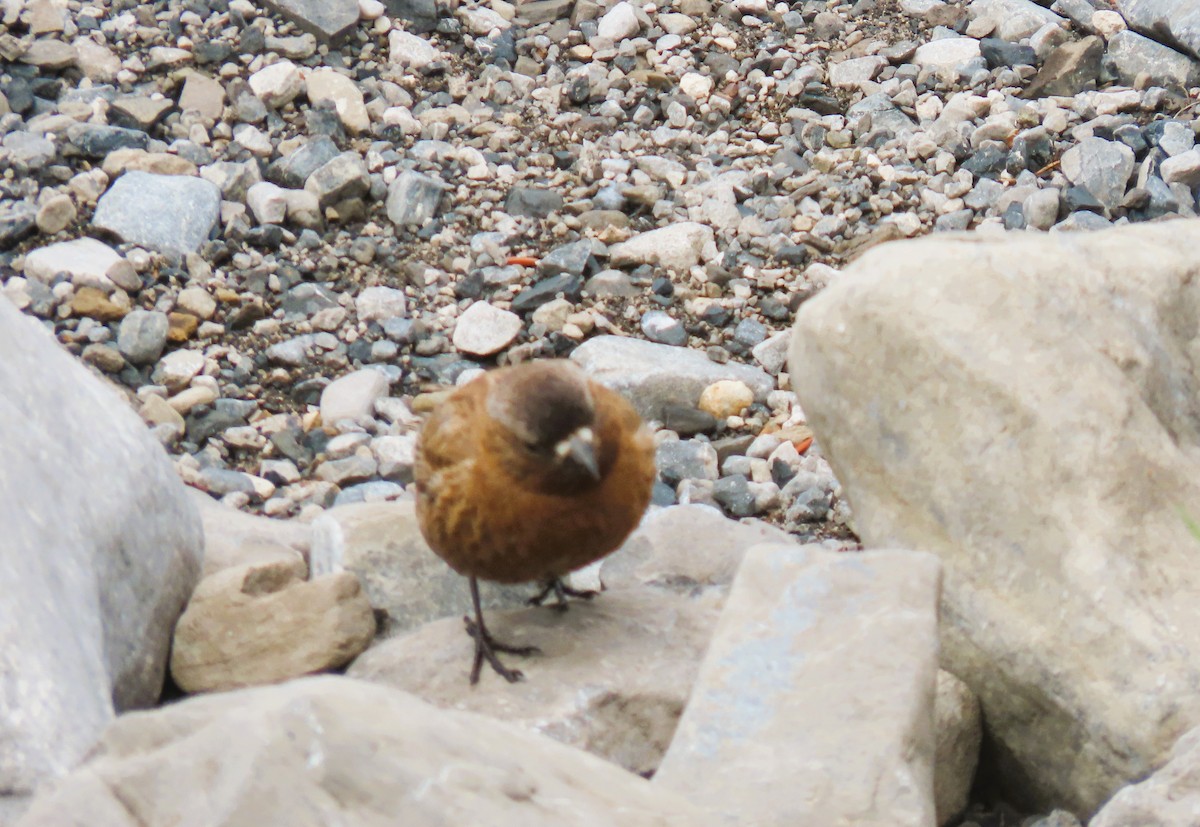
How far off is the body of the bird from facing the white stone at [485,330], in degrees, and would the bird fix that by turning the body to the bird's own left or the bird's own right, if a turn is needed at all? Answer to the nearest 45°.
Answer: approximately 135° to the bird's own left

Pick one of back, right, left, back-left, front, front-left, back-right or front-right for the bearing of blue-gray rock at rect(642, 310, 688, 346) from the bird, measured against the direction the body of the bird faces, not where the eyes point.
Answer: back-left

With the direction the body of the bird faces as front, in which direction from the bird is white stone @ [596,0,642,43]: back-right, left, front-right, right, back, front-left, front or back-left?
back-left

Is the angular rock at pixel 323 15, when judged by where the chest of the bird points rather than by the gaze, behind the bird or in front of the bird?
behind

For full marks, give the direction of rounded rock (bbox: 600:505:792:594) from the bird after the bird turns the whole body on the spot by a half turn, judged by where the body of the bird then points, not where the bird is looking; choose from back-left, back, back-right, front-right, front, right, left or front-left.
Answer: right

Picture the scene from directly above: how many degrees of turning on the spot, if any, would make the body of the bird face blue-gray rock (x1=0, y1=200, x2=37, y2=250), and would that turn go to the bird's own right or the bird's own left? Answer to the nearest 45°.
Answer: approximately 180°

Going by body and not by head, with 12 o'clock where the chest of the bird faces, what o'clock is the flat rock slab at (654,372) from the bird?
The flat rock slab is roughly at 8 o'clock from the bird.

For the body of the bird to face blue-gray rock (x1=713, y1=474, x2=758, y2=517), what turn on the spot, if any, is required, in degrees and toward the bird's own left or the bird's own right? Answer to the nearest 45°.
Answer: approximately 90° to the bird's own left

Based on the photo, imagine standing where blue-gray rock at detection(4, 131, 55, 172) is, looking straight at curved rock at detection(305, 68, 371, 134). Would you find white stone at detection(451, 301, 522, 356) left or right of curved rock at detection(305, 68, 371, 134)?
right

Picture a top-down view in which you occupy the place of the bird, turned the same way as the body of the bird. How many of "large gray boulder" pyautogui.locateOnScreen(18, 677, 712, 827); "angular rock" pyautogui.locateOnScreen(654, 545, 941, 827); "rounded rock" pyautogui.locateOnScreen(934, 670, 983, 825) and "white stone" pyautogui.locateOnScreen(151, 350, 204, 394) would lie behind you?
1

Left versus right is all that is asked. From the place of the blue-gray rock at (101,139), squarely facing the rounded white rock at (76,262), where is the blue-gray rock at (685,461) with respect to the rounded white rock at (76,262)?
left

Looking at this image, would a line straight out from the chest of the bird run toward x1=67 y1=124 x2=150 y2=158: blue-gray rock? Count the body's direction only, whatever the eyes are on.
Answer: no

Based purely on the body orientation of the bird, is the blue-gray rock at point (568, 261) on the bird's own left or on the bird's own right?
on the bird's own left

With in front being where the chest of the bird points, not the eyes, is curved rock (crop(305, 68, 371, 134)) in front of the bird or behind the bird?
behind

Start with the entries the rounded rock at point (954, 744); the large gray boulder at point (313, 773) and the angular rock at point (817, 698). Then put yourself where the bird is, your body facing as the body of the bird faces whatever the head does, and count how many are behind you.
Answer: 0

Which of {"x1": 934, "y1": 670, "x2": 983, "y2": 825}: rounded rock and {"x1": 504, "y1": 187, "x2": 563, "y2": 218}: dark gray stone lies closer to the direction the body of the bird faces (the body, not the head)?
the rounded rock

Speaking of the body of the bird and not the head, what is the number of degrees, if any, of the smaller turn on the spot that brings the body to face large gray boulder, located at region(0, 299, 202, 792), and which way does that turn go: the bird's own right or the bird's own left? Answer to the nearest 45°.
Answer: approximately 135° to the bird's own right

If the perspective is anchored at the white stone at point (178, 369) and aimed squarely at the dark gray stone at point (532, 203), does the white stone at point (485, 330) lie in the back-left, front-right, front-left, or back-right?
front-right
